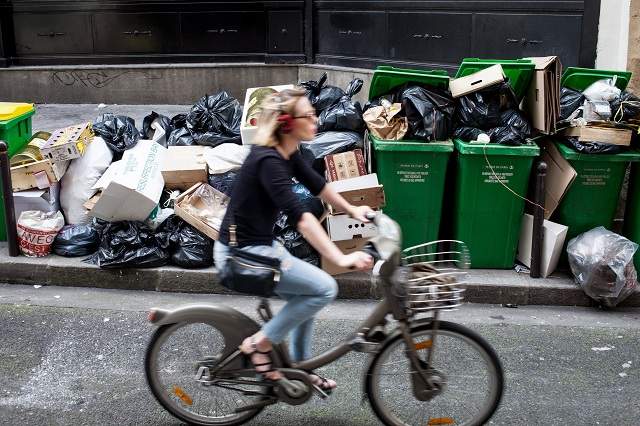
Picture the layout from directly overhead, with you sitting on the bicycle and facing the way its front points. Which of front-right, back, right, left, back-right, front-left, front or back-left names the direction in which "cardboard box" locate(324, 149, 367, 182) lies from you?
left

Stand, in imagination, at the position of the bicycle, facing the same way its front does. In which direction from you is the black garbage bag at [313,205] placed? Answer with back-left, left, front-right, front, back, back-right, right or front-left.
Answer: left

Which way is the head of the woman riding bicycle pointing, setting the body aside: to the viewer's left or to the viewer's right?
to the viewer's right

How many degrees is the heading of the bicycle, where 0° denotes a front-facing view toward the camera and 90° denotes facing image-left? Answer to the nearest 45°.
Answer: approximately 270°

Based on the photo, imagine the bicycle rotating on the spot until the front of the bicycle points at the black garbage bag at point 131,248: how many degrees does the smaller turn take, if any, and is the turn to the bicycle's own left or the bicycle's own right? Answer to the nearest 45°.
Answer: approximately 135° to the bicycle's own left

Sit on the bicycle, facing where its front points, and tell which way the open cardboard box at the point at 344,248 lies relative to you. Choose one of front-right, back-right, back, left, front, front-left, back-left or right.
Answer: left

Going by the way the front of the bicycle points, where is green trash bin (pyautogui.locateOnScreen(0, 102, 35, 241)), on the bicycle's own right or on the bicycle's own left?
on the bicycle's own left

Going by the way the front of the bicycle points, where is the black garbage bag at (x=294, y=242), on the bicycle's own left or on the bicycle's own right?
on the bicycle's own left

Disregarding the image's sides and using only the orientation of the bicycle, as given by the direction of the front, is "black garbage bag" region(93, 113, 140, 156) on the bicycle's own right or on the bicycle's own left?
on the bicycle's own left

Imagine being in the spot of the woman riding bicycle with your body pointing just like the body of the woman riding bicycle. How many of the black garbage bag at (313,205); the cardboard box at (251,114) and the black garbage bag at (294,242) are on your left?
3

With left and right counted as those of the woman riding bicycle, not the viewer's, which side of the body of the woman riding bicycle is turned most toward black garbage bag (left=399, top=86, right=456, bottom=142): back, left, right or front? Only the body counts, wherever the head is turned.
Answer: left

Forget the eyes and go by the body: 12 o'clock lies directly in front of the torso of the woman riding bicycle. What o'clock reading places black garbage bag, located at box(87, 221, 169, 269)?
The black garbage bag is roughly at 8 o'clock from the woman riding bicycle.

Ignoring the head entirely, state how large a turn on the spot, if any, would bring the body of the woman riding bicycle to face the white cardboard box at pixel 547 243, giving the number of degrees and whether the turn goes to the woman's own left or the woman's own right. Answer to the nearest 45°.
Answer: approximately 45° to the woman's own left

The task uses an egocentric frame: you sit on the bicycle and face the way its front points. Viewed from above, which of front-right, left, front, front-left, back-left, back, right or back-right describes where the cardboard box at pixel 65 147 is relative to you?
back-left

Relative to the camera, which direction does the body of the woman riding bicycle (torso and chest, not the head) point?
to the viewer's right
